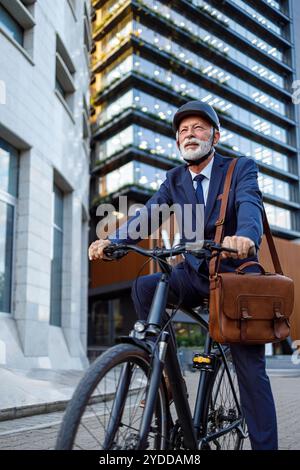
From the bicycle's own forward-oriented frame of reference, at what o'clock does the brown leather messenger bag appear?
The brown leather messenger bag is roughly at 7 o'clock from the bicycle.

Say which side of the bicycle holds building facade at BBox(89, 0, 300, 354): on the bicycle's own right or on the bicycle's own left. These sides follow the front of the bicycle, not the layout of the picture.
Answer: on the bicycle's own right

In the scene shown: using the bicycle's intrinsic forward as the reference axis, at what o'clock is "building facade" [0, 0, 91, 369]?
The building facade is roughly at 4 o'clock from the bicycle.

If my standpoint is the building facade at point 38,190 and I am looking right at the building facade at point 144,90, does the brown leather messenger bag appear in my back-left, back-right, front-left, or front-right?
back-right

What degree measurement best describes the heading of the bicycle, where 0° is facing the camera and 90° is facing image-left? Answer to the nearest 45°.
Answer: approximately 45°
